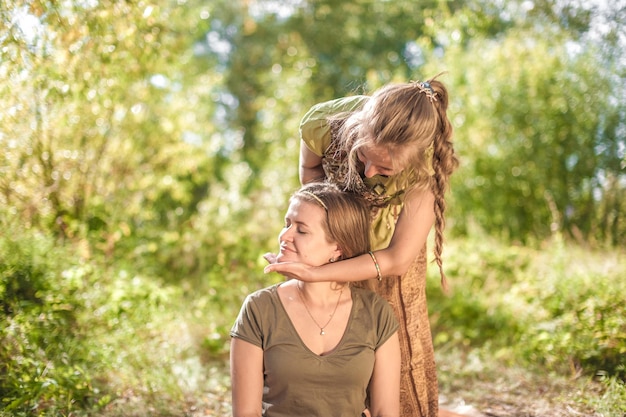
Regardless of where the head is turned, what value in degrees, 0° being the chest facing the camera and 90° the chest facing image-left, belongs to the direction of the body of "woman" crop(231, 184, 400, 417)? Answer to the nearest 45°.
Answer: approximately 0°

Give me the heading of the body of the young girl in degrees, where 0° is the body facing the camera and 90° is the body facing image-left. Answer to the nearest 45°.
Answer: approximately 45°

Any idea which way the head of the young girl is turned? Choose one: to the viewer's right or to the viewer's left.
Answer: to the viewer's left
